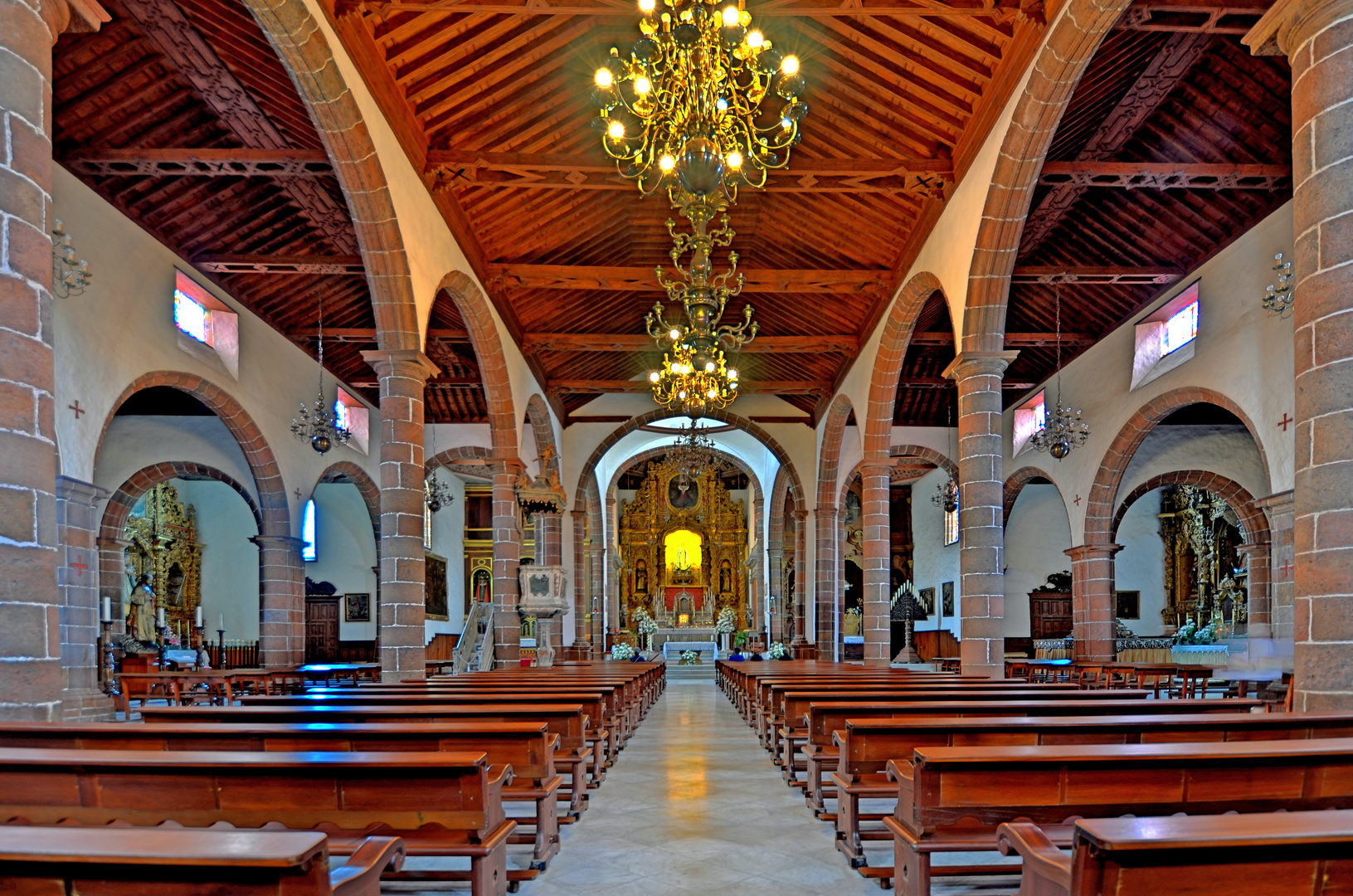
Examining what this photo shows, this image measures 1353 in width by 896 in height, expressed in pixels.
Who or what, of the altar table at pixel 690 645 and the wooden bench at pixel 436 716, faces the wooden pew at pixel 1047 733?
the altar table

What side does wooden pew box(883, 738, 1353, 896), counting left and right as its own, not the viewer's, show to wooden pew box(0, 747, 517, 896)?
left

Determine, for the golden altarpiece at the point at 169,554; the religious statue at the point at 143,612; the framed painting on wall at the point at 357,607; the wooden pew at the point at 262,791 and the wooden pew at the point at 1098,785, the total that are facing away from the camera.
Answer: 2

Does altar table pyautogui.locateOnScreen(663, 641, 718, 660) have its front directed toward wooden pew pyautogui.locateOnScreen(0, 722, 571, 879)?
yes

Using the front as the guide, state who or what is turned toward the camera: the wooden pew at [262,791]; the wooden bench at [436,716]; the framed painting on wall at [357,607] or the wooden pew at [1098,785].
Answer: the framed painting on wall

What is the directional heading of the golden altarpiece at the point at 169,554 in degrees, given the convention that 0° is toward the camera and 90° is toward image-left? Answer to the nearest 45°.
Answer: approximately 315°

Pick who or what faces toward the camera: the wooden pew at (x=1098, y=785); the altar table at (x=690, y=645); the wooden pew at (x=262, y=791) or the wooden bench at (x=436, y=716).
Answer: the altar table

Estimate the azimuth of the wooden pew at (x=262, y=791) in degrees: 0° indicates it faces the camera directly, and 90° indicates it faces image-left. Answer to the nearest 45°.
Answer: approximately 180°

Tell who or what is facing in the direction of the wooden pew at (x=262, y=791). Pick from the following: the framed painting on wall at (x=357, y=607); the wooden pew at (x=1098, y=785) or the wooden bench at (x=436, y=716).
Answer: the framed painting on wall

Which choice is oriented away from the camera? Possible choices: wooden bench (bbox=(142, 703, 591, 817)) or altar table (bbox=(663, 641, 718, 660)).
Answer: the wooden bench

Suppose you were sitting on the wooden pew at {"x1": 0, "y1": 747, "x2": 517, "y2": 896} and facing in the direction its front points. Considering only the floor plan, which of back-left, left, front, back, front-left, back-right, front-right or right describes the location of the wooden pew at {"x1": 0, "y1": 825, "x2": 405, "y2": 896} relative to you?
back

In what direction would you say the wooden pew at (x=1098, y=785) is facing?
away from the camera

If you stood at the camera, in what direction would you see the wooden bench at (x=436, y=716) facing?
facing away from the viewer
